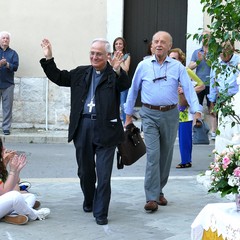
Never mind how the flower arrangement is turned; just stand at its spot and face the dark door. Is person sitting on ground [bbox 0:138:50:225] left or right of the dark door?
left

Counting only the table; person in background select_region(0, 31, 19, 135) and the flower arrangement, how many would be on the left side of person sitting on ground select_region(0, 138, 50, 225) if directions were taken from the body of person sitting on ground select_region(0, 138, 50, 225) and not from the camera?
1

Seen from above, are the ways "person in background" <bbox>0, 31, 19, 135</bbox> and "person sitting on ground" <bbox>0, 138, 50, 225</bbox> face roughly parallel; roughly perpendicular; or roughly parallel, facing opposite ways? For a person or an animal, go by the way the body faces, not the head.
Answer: roughly perpendicular

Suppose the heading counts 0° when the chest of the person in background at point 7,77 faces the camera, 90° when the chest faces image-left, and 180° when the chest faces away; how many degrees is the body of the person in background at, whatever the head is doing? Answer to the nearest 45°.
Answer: approximately 0°

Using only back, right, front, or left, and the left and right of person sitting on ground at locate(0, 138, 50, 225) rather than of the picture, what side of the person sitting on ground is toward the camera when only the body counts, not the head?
right

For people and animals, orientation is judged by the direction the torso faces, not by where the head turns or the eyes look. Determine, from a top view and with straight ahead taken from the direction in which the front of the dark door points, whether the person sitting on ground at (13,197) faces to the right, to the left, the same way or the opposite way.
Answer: to the left

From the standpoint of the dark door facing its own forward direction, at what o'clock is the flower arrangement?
The flower arrangement is roughly at 12 o'clock from the dark door.

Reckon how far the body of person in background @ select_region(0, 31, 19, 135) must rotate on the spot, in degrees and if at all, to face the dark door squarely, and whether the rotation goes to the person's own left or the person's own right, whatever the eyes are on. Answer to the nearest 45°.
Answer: approximately 90° to the person's own left

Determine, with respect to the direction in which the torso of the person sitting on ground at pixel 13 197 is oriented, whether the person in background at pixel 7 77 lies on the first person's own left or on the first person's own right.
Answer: on the first person's own left

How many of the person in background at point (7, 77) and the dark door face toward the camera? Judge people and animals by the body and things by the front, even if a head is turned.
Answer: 2

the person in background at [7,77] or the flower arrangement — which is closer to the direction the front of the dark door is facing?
the flower arrangement

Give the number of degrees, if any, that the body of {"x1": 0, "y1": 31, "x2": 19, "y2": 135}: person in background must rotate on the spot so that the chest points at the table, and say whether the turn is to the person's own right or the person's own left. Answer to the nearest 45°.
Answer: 0° — they already face it

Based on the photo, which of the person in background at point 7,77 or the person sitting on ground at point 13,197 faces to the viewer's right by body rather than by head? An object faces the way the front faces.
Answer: the person sitting on ground at point 13,197

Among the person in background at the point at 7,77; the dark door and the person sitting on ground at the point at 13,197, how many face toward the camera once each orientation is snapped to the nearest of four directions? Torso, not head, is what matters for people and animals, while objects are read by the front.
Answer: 2

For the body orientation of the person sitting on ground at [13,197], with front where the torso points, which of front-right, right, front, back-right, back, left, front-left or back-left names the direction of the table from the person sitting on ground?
front-right
